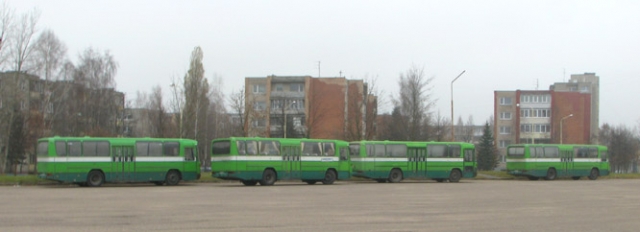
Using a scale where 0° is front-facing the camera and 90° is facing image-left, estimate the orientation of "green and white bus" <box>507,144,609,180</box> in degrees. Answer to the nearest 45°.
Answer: approximately 225°

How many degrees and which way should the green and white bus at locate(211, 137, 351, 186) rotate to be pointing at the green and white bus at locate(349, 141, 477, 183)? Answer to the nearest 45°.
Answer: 0° — it already faces it

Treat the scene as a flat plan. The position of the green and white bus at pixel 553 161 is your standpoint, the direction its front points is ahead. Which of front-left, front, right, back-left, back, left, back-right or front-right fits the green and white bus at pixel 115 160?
back

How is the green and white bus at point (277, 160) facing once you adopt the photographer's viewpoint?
facing away from the viewer and to the right of the viewer

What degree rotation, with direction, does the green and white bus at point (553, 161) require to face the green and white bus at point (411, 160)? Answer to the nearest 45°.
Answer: approximately 180°
